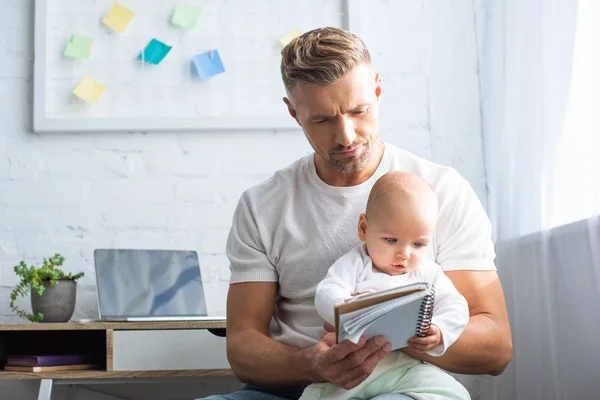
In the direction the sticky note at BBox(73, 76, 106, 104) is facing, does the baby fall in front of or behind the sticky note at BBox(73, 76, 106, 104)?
in front

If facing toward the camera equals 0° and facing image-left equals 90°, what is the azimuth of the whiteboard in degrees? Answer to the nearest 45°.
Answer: approximately 0°

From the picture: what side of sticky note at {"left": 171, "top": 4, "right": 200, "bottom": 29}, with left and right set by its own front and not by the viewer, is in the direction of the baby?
front
